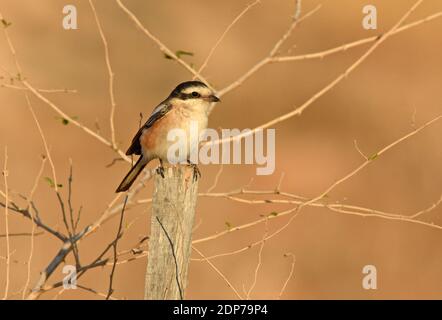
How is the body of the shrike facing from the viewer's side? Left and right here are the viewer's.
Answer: facing the viewer and to the right of the viewer
